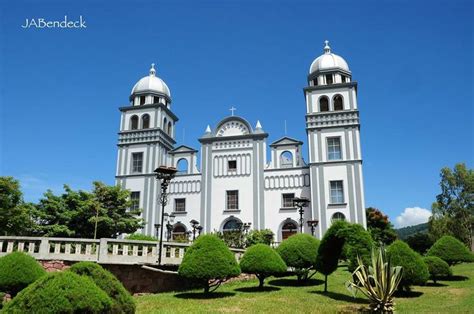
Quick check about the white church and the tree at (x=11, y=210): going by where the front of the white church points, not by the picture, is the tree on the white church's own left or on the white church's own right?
on the white church's own right

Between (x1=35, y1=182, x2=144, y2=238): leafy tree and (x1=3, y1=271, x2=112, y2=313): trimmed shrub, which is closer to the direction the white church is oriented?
the trimmed shrub

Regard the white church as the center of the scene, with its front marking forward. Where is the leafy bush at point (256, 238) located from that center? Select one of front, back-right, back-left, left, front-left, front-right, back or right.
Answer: front

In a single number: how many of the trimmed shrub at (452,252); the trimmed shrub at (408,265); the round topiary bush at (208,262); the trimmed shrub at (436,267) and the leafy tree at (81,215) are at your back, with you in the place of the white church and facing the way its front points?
0

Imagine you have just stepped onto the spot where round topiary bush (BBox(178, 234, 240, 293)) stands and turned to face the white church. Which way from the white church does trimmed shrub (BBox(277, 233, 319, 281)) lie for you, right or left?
right

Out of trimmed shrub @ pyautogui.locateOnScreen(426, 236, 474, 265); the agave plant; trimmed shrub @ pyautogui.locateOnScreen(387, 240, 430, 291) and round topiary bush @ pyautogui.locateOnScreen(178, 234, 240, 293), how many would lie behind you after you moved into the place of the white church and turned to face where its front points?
0

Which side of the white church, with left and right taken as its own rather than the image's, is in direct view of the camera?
front

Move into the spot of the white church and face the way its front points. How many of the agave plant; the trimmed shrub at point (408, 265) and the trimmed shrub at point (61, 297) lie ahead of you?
3

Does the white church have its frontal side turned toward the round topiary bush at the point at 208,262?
yes

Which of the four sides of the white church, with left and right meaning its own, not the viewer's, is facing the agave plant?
front

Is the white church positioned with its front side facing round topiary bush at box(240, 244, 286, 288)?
yes

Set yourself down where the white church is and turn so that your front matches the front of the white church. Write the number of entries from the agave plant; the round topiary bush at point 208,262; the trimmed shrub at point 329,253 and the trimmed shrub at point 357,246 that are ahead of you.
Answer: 4

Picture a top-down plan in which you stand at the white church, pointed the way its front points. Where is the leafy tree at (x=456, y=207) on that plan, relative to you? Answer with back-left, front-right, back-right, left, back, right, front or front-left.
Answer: left

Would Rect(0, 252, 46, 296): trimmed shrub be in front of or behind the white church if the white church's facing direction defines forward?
in front

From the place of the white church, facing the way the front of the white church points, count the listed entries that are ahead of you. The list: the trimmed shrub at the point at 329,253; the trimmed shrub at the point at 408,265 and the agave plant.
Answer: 3

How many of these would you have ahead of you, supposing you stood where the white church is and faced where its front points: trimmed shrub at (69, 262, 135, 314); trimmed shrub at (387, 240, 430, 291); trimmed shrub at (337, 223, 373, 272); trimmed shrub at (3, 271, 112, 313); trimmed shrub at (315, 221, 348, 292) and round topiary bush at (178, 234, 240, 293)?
6

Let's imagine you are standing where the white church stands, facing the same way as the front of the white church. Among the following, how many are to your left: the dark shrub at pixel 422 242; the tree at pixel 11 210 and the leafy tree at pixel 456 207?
2

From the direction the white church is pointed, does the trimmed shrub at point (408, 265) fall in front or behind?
in front

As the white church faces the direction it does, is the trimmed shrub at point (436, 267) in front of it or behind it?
in front

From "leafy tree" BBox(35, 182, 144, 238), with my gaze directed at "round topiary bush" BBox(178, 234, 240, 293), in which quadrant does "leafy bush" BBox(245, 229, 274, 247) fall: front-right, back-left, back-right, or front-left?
front-left
